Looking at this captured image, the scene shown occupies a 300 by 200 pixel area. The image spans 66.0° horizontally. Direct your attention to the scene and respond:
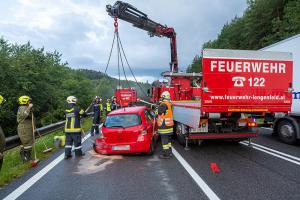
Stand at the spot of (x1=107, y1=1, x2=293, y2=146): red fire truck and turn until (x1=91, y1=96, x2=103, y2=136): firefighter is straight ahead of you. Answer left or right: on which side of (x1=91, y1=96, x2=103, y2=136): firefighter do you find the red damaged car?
left

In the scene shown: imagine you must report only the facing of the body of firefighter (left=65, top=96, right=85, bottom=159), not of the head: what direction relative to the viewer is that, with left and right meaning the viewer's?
facing away from the viewer and to the right of the viewer

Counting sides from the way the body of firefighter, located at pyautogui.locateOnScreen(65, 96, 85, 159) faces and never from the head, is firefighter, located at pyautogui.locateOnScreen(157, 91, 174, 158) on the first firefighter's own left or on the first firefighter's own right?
on the first firefighter's own right

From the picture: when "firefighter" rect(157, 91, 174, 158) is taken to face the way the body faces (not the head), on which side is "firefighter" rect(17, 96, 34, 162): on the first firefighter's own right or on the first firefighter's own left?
on the first firefighter's own left

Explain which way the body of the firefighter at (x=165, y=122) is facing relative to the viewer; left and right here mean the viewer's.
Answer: facing away from the viewer and to the left of the viewer

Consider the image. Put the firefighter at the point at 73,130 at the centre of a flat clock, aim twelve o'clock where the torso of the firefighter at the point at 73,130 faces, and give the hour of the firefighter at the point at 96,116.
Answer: the firefighter at the point at 96,116 is roughly at 11 o'clock from the firefighter at the point at 73,130.

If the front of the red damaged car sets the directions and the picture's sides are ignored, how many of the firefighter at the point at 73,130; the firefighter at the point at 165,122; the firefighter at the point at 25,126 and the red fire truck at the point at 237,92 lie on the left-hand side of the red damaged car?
2

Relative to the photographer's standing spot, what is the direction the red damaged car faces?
facing away from the viewer
